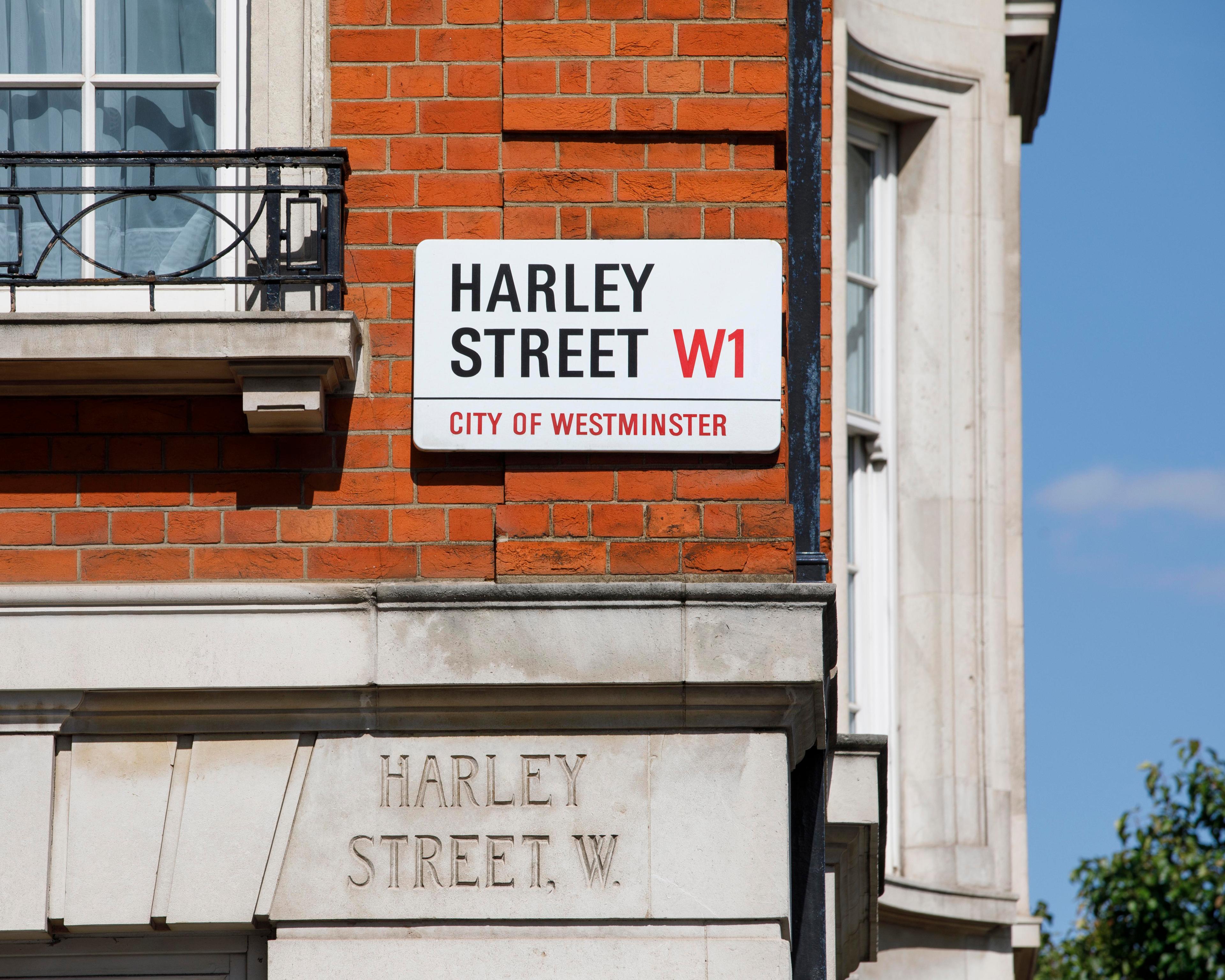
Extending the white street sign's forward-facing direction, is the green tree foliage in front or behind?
behind

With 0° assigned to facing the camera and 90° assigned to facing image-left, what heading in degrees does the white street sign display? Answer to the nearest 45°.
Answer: approximately 0°
